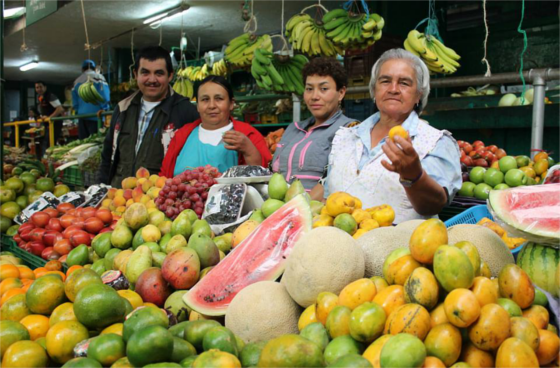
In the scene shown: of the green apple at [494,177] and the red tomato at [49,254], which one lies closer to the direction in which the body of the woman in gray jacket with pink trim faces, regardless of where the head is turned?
the red tomato

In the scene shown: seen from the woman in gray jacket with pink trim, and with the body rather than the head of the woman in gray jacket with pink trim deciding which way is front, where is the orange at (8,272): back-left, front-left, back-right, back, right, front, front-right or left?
front

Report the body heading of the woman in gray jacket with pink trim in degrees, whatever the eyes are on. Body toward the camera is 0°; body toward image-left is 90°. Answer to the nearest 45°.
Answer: approximately 45°

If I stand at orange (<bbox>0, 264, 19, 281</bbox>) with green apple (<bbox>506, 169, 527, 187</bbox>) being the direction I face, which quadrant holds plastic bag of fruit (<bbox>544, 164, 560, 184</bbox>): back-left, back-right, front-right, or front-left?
front-right

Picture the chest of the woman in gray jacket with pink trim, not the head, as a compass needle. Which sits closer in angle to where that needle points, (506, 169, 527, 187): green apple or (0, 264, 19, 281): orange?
the orange

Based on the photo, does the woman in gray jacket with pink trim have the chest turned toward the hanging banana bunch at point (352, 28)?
no

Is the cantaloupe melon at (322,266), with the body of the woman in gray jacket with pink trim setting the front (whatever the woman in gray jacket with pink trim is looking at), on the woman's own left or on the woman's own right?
on the woman's own left

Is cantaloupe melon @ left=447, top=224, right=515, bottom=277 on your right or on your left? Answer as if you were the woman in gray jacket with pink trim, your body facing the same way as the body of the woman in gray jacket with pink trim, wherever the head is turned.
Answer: on your left

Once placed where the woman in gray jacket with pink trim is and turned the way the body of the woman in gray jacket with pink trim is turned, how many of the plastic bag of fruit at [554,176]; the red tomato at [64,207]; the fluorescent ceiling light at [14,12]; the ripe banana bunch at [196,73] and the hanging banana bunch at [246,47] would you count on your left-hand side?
1

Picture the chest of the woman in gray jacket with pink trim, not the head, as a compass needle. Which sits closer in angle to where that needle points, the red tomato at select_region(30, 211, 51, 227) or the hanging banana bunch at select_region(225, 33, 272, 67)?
the red tomato

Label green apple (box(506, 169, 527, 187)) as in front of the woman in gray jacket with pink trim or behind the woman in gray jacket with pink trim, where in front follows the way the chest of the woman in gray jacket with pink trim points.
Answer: behind

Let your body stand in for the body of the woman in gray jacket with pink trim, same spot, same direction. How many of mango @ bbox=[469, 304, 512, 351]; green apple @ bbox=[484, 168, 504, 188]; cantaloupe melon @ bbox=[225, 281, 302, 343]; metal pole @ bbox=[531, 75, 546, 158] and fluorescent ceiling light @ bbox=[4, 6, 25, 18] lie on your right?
1

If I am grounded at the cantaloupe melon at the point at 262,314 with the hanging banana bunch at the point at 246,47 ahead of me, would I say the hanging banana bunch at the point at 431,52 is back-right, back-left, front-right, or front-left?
front-right

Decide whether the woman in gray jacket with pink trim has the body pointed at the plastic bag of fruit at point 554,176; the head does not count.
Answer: no

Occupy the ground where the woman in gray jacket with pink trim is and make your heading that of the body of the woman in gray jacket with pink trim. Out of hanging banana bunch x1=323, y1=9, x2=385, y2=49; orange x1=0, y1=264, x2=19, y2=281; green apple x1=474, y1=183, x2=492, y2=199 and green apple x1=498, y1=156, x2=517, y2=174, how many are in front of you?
1

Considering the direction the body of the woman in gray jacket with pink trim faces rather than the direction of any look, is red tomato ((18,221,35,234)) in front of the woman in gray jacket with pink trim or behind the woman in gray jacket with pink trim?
in front

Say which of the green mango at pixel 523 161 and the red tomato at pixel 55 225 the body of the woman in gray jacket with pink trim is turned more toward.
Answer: the red tomato

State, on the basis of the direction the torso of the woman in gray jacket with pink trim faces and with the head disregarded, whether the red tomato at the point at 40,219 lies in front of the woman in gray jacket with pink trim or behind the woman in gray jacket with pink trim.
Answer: in front
